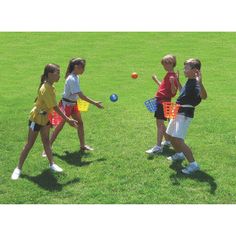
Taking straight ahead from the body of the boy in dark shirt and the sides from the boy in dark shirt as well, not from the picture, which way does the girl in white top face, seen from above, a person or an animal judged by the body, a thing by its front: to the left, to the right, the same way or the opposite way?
the opposite way

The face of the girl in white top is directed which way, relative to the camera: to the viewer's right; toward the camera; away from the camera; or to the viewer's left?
to the viewer's right

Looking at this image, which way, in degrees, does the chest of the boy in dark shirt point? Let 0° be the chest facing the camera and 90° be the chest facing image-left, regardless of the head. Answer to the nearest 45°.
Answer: approximately 90°

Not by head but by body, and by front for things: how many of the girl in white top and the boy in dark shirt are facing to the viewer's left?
1

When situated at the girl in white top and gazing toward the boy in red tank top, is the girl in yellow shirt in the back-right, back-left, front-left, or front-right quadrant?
back-right

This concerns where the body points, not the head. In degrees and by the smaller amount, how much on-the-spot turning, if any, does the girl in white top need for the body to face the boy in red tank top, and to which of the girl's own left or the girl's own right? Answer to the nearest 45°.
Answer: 0° — they already face them

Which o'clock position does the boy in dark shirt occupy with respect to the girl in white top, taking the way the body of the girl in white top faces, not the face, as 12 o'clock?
The boy in dark shirt is roughly at 1 o'clock from the girl in white top.

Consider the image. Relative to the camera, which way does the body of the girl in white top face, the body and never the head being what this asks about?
to the viewer's right

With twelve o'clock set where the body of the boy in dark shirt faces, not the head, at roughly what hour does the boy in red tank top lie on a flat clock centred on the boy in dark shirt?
The boy in red tank top is roughly at 2 o'clock from the boy in dark shirt.

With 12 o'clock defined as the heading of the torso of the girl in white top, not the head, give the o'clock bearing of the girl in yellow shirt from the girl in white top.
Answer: The girl in yellow shirt is roughly at 4 o'clock from the girl in white top.

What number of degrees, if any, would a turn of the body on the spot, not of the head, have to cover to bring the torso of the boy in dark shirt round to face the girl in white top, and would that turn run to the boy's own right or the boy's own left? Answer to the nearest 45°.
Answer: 0° — they already face them
